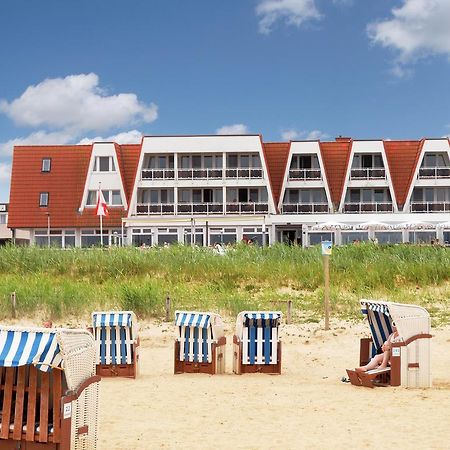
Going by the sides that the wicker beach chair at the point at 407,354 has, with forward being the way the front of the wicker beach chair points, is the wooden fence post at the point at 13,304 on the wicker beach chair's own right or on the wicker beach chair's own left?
on the wicker beach chair's own right

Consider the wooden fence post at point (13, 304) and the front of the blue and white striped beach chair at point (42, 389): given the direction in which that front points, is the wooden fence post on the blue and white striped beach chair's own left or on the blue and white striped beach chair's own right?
on the blue and white striped beach chair's own right

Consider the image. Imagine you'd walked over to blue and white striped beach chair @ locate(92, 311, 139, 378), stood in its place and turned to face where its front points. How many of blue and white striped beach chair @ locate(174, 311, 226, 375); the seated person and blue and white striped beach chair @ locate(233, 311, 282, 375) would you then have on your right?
0

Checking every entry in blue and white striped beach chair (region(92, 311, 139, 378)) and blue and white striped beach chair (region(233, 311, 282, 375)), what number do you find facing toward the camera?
2

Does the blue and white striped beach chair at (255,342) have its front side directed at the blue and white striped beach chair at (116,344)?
no

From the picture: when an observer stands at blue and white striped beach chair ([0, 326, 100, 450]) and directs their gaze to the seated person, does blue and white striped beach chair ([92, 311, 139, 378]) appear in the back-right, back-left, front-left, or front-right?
front-left

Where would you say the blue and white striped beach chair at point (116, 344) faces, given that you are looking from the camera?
facing the viewer

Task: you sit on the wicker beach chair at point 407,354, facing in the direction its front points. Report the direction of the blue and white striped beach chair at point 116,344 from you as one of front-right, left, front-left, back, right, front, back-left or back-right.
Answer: front-right

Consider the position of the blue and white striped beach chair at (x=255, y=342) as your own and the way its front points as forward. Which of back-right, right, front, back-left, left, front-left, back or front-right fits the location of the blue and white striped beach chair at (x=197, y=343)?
right

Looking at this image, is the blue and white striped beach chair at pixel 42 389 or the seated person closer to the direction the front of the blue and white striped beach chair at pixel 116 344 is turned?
the blue and white striped beach chair

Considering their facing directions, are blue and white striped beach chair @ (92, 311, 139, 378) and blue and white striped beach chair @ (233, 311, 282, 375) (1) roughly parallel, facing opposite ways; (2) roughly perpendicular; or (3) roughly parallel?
roughly parallel

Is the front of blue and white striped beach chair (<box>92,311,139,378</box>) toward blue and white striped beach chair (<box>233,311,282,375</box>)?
no

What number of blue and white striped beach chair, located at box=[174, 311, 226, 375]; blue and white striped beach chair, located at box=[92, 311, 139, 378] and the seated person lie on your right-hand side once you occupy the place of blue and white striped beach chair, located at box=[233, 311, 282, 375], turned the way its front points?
2

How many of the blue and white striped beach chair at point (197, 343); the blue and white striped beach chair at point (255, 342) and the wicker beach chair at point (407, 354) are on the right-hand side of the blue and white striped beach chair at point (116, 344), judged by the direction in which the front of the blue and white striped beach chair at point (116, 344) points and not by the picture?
0

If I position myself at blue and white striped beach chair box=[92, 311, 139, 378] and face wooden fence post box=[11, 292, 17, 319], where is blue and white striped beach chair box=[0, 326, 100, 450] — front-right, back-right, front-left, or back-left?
back-left

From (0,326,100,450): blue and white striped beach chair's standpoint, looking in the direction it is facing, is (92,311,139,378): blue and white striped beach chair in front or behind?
behind

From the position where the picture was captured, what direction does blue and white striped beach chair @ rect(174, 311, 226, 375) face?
facing the viewer and to the left of the viewer

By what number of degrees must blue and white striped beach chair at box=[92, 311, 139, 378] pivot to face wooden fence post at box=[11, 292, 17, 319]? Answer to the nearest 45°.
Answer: approximately 180°

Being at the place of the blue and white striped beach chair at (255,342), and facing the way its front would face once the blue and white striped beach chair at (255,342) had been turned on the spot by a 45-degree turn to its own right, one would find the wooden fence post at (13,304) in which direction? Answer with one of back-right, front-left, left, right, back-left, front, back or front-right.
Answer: right
